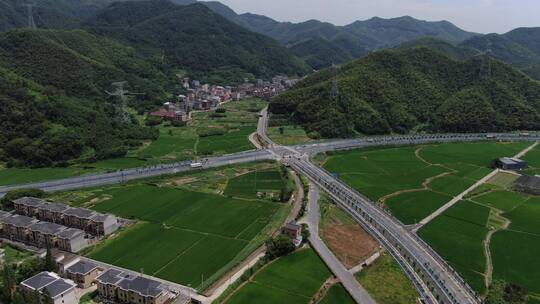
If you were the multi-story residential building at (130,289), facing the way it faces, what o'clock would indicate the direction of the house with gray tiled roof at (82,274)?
The house with gray tiled roof is roughly at 3 o'clock from the multi-story residential building.

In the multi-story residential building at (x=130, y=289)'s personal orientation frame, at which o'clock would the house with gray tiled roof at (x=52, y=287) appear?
The house with gray tiled roof is roughly at 2 o'clock from the multi-story residential building.

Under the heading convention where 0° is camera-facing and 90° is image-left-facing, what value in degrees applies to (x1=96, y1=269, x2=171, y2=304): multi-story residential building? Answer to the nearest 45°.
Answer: approximately 45°
